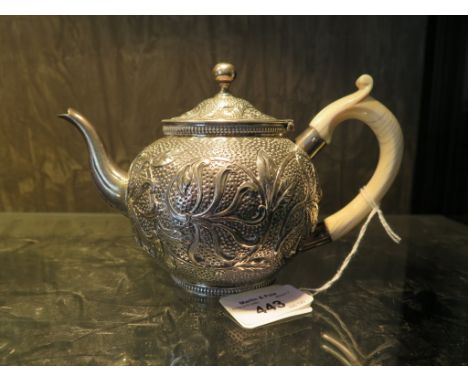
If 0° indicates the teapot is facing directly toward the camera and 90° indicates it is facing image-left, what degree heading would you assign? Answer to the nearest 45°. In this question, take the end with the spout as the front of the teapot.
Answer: approximately 90°
